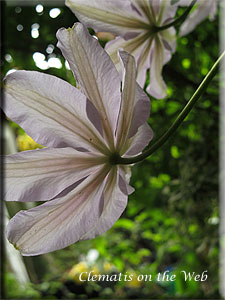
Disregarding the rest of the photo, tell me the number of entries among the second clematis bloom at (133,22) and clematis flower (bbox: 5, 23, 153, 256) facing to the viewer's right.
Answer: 0
